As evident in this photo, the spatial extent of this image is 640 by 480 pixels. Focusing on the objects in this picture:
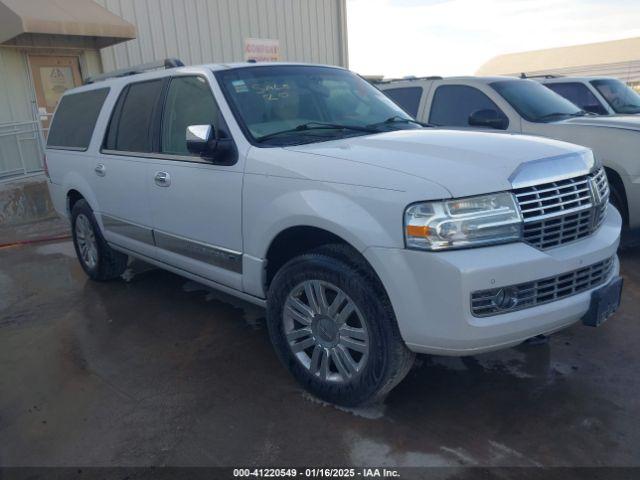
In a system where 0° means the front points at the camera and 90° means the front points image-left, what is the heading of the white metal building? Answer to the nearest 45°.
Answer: approximately 0°

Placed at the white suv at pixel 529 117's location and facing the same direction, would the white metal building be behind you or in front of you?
behind

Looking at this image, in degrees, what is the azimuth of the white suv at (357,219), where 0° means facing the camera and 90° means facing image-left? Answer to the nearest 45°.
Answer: approximately 315°

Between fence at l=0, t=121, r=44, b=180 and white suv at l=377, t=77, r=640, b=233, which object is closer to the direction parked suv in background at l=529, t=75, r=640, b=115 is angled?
the white suv

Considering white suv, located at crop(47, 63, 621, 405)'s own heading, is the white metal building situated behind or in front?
behind

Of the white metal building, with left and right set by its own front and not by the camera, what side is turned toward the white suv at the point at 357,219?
front

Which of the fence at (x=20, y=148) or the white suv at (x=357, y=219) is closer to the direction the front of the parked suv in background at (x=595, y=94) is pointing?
the white suv

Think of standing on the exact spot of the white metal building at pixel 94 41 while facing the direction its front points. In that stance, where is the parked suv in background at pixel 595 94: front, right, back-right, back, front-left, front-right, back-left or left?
front-left

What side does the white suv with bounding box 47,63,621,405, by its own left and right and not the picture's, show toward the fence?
back
